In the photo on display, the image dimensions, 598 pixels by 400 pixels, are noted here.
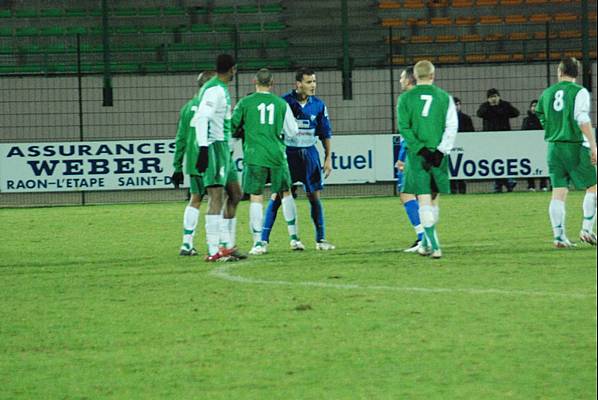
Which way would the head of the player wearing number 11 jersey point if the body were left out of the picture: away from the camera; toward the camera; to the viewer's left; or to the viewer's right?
away from the camera

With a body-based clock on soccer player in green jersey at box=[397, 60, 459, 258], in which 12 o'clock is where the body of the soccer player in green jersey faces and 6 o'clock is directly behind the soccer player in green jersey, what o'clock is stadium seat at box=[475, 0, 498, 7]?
The stadium seat is roughly at 12 o'clock from the soccer player in green jersey.

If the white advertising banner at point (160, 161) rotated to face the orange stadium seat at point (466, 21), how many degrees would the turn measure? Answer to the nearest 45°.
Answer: approximately 135° to its left

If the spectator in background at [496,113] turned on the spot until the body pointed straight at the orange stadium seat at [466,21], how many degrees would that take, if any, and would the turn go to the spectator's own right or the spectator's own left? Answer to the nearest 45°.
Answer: approximately 180°

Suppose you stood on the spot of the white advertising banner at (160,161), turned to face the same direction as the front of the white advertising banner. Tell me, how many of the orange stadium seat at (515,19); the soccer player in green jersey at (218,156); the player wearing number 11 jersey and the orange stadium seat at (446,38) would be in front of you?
2

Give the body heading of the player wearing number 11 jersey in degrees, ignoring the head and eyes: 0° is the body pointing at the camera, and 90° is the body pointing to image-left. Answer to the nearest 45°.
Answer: approximately 180°

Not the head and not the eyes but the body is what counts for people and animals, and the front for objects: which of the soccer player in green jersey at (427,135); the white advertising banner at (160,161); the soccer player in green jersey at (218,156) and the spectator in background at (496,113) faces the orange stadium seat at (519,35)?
the soccer player in green jersey at (427,135)

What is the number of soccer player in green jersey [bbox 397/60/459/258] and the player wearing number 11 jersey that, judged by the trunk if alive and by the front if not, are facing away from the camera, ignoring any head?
2

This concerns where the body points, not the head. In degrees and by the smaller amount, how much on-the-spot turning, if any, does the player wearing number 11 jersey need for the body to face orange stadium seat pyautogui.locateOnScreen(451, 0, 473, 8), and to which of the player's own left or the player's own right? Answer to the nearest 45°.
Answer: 0° — they already face it

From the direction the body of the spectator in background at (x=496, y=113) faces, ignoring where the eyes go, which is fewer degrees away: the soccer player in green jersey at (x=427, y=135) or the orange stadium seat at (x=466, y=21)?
the soccer player in green jersey

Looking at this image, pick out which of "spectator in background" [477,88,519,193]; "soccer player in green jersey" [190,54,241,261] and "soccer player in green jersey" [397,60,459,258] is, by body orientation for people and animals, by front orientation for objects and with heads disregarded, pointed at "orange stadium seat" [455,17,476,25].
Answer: "soccer player in green jersey" [397,60,459,258]

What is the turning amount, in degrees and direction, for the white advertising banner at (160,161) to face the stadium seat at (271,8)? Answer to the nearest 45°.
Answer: approximately 180°

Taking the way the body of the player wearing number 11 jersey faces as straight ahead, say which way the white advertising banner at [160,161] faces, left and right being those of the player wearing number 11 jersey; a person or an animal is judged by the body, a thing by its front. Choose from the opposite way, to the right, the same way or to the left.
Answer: the opposite way
